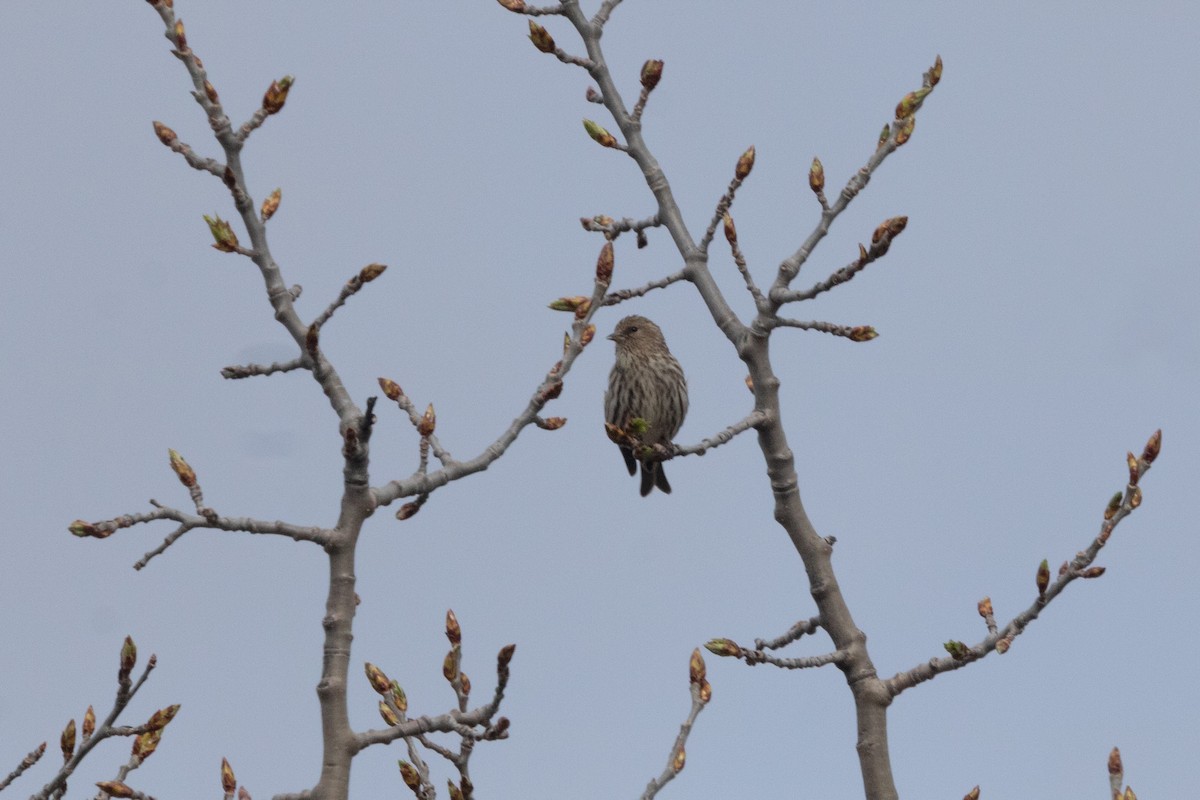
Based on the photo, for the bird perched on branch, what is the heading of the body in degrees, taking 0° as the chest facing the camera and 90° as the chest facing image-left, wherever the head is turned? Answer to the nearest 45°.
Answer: approximately 45°
